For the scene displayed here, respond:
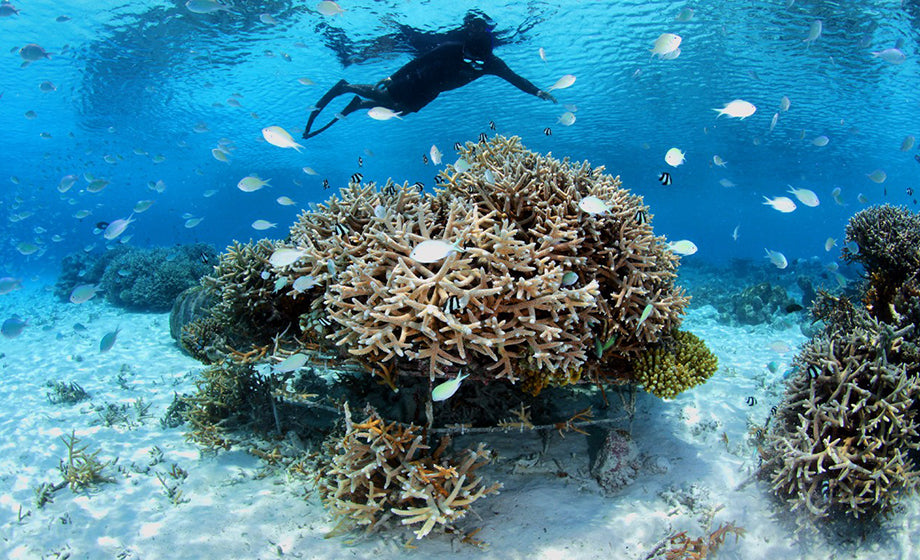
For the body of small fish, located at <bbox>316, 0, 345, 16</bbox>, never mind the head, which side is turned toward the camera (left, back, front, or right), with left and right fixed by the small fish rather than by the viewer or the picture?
left

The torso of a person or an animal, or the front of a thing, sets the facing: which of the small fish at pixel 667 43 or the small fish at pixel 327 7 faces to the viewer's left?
the small fish at pixel 327 7

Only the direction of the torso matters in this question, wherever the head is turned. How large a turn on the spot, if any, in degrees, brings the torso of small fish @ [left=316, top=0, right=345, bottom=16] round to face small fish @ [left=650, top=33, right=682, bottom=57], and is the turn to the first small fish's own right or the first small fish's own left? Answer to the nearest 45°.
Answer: approximately 135° to the first small fish's own left

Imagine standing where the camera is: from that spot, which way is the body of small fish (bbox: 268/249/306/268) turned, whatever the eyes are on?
to the viewer's left

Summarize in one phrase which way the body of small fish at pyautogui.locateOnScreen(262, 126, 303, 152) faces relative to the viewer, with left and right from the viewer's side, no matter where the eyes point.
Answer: facing to the left of the viewer

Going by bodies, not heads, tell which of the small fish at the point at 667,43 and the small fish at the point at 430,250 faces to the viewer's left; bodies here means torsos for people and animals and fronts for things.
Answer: the small fish at the point at 430,250

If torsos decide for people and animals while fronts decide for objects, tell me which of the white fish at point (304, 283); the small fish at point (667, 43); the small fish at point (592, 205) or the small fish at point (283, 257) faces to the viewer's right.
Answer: the small fish at point (667, 43)

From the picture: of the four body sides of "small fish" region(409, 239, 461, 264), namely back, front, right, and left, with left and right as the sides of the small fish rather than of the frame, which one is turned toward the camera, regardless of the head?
left

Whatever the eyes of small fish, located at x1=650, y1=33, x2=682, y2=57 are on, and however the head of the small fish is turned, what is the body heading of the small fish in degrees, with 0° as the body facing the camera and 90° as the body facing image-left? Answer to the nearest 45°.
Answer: approximately 270°

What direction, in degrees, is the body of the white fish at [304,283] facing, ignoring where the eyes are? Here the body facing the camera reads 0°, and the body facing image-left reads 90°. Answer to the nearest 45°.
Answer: approximately 90°

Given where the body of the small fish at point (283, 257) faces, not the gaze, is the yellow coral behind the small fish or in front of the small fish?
behind

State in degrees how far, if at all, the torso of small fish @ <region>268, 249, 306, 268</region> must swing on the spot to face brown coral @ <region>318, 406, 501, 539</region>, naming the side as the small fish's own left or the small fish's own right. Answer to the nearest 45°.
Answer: approximately 90° to the small fish's own left

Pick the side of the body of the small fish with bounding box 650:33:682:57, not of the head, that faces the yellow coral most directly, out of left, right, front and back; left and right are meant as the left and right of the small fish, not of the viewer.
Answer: right
